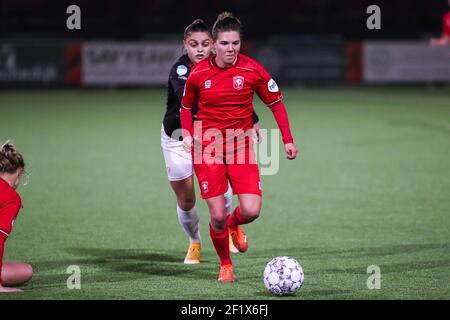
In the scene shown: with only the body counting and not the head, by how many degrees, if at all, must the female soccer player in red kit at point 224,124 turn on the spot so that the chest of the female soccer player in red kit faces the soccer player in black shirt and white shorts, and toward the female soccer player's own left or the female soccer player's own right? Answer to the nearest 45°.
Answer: approximately 135° to the female soccer player's own right

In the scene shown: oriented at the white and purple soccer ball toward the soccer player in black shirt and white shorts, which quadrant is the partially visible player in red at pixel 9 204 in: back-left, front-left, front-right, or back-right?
front-left

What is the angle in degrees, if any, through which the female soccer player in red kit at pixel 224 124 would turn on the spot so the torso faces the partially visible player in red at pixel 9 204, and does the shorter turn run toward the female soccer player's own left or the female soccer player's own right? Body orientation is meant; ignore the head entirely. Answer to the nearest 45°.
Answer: approximately 90° to the female soccer player's own right

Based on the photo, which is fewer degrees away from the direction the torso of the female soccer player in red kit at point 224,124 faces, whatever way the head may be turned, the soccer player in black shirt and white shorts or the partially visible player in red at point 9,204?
the partially visible player in red

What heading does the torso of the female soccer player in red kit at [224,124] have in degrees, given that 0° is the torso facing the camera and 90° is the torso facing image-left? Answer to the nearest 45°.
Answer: approximately 0°
